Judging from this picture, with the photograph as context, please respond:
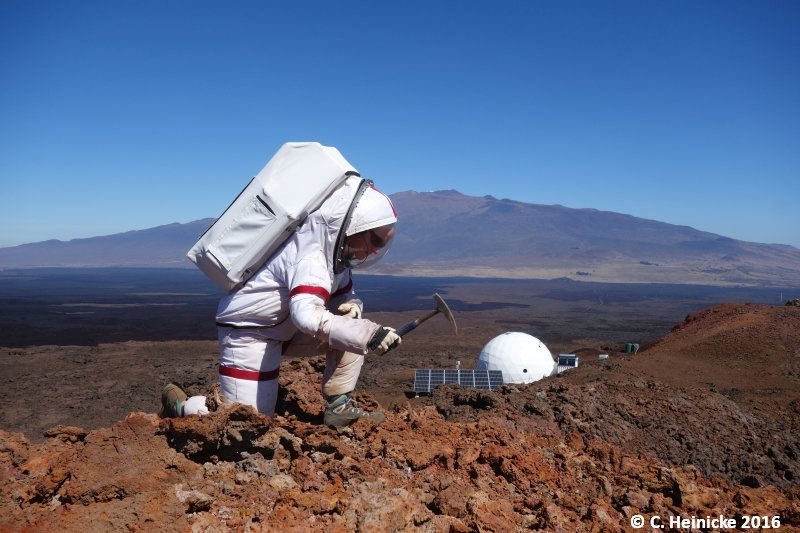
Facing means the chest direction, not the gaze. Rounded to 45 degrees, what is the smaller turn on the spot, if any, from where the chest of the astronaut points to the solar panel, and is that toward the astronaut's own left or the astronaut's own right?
approximately 90° to the astronaut's own left

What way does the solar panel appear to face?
toward the camera

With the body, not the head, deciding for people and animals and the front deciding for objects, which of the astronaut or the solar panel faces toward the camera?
the solar panel

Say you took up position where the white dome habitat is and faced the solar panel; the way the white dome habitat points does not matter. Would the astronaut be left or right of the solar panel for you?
left

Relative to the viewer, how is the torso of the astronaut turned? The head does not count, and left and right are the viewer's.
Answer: facing to the right of the viewer

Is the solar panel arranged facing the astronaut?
yes

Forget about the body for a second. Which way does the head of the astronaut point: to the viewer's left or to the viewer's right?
to the viewer's right

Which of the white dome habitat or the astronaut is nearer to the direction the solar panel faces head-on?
the astronaut

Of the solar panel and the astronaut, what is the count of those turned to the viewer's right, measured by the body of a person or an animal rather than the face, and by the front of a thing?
1

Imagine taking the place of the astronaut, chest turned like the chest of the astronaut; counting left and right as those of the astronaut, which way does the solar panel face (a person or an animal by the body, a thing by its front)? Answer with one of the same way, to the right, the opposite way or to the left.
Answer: to the right
